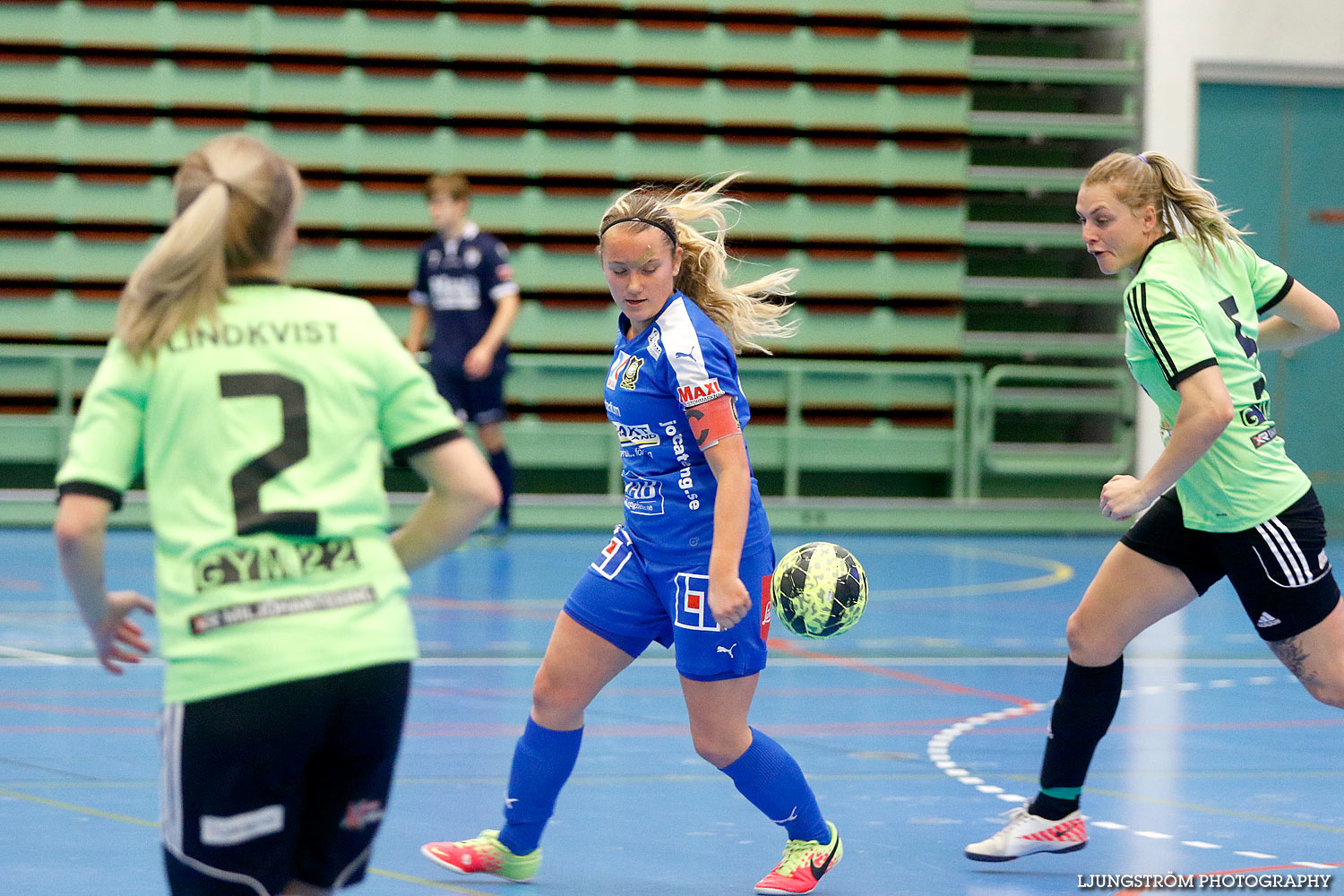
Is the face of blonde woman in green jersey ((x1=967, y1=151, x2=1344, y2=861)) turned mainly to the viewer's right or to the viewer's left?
to the viewer's left

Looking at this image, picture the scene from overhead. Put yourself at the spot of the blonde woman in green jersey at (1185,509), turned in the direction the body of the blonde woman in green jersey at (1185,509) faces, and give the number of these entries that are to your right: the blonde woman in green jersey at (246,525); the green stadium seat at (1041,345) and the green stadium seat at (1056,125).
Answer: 2

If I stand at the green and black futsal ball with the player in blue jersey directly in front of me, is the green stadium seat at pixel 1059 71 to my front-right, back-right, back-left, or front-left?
back-right

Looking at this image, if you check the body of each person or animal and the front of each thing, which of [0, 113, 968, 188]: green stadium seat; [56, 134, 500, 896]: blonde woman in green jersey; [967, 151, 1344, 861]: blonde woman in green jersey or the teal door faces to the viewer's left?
[967, 151, 1344, 861]: blonde woman in green jersey

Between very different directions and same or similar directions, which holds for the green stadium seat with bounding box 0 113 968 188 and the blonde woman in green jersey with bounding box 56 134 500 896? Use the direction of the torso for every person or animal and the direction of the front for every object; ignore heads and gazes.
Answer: very different directions

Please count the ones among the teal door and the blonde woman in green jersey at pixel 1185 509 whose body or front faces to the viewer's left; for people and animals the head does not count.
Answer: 1

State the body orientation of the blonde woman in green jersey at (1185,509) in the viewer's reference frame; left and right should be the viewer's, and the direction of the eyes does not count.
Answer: facing to the left of the viewer

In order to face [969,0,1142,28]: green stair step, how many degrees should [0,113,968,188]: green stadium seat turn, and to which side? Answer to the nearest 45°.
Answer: approximately 90° to its left

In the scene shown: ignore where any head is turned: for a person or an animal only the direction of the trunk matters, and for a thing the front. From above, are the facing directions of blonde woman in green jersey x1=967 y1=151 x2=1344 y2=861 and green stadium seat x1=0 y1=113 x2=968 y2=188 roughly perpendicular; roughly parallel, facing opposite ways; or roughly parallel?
roughly perpendicular

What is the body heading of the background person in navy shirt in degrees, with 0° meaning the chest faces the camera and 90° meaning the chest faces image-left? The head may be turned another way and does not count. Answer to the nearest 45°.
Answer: approximately 45°
